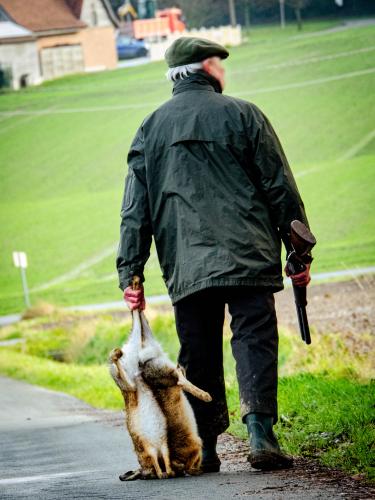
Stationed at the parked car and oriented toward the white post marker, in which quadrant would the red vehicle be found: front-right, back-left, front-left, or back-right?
back-left

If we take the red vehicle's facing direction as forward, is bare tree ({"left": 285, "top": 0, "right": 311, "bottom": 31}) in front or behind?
in front

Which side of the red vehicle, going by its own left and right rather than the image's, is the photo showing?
right

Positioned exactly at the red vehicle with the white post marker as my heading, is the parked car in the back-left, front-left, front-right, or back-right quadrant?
front-right

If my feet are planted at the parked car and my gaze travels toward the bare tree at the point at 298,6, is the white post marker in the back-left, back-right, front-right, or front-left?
back-right

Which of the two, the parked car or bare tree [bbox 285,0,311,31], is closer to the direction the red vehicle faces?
the bare tree
